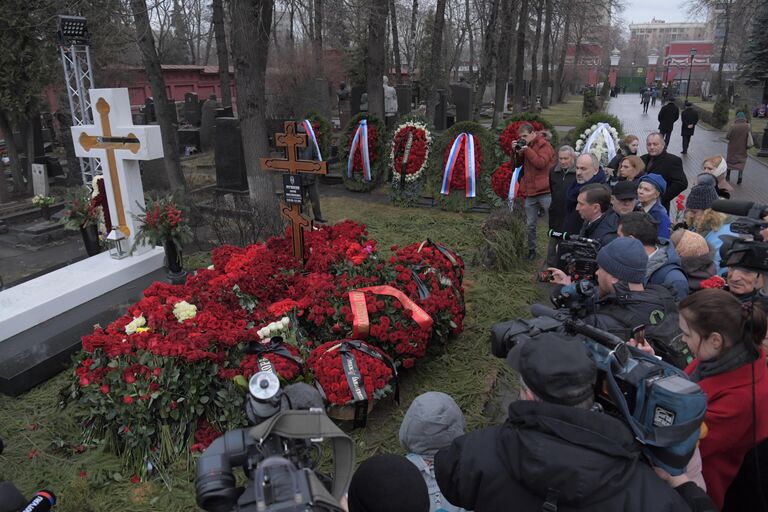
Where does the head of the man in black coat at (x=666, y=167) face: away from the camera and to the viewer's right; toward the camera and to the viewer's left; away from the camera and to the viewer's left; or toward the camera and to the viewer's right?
toward the camera and to the viewer's left

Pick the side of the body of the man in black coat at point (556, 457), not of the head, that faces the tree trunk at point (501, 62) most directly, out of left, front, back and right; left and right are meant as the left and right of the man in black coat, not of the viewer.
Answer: front

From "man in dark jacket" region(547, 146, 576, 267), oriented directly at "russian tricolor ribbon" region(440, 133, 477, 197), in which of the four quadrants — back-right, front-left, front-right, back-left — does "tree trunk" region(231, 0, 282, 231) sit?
front-left

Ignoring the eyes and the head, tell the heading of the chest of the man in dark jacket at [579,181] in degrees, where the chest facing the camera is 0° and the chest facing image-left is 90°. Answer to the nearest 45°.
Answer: approximately 45°

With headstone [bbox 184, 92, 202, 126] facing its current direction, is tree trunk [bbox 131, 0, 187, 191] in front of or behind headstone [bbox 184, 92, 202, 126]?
in front

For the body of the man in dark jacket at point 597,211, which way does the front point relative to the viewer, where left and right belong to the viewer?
facing to the left of the viewer

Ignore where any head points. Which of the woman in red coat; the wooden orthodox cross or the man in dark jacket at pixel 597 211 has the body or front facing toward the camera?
the wooden orthodox cross

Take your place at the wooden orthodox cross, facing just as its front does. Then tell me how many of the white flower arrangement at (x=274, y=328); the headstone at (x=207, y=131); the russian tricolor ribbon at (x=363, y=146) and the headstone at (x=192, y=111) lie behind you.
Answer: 3

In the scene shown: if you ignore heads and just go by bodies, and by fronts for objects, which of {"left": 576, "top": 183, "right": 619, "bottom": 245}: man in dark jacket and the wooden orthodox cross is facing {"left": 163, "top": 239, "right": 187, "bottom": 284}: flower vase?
the man in dark jacket

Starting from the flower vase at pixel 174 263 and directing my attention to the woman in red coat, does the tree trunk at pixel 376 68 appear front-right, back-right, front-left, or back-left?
back-left

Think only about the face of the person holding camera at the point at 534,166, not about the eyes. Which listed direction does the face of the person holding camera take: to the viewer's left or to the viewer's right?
to the viewer's left

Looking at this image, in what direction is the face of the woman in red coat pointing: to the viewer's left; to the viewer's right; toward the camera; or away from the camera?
to the viewer's left

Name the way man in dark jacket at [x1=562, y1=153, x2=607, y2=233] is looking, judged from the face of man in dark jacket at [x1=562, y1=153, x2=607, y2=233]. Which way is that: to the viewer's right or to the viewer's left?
to the viewer's left

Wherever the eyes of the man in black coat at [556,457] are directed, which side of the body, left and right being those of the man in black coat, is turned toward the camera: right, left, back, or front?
back

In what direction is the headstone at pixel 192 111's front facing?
toward the camera

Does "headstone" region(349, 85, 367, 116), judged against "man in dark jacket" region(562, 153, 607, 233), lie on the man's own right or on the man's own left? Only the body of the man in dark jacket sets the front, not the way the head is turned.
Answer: on the man's own right

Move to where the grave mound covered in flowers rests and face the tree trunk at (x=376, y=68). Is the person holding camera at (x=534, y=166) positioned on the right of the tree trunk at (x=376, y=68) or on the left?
right
